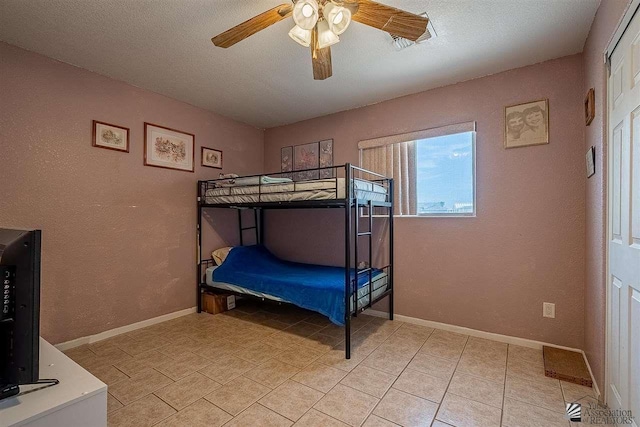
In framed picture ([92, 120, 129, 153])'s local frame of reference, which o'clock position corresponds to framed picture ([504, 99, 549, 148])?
framed picture ([504, 99, 549, 148]) is roughly at 12 o'clock from framed picture ([92, 120, 129, 153]).

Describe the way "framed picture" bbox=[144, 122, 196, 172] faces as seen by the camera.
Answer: facing the viewer and to the right of the viewer

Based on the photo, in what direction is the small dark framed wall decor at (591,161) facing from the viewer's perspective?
to the viewer's left

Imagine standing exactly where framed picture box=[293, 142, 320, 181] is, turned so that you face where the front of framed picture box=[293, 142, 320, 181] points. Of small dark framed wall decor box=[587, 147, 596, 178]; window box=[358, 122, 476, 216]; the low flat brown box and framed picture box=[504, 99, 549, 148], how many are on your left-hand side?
4

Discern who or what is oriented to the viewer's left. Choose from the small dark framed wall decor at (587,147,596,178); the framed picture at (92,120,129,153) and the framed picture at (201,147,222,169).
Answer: the small dark framed wall decor

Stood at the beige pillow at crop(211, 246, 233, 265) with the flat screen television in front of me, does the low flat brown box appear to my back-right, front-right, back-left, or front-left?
front-left

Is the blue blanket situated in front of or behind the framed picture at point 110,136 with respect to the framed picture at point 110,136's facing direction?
in front

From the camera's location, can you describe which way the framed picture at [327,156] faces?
facing the viewer and to the left of the viewer

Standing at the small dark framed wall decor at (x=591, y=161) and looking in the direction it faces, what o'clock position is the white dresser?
The white dresser is roughly at 10 o'clock from the small dark framed wall decor.

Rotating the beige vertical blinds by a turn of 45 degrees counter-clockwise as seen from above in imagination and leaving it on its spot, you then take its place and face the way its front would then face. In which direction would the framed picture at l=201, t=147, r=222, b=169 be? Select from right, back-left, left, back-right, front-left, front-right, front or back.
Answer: right

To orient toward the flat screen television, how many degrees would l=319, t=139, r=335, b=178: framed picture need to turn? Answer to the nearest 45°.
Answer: approximately 45° to its left

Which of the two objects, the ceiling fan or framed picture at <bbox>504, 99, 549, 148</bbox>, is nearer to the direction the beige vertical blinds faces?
the ceiling fan

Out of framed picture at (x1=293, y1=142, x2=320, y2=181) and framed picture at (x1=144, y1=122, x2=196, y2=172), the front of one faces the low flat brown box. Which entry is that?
framed picture at (x1=144, y1=122, x2=196, y2=172)

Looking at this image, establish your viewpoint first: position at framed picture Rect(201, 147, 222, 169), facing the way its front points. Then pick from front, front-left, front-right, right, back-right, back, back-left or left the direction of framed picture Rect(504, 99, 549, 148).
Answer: front

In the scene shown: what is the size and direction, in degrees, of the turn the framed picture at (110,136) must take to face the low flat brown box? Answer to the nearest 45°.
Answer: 0° — it already faces it

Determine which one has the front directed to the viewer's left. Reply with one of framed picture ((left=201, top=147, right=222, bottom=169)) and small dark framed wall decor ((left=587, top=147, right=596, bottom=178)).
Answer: the small dark framed wall decor

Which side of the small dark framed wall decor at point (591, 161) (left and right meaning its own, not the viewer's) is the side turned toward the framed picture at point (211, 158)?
front
